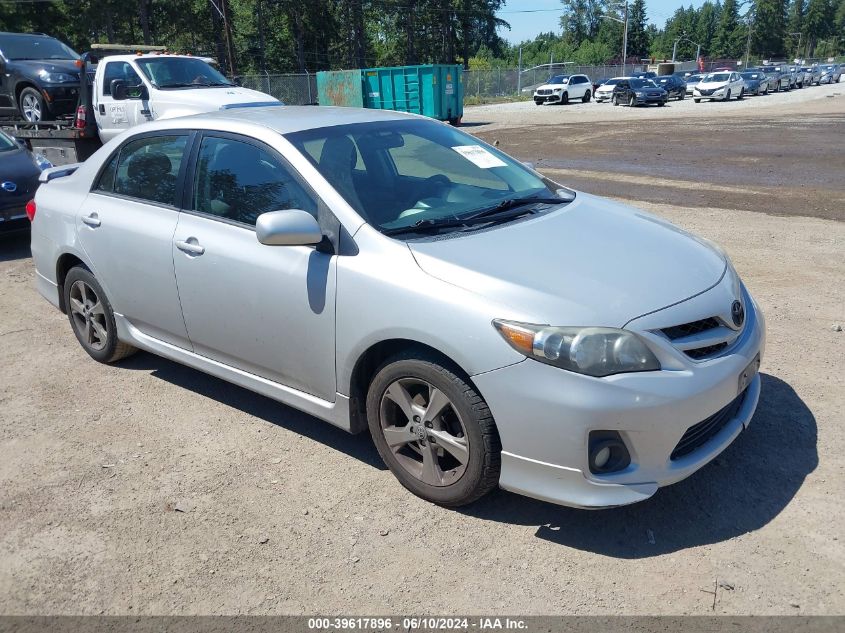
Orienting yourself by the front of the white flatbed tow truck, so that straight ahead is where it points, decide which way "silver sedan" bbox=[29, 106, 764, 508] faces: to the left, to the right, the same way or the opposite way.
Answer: the same way

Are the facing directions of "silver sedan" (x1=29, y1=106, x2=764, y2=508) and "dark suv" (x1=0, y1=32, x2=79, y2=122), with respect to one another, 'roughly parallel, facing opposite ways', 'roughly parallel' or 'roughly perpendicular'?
roughly parallel

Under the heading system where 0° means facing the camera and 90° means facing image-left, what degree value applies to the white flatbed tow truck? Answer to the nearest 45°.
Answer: approximately 315°

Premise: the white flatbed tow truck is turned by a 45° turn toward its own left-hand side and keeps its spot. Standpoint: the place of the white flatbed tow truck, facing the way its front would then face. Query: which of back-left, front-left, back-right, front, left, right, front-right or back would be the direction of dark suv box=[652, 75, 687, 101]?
front-left

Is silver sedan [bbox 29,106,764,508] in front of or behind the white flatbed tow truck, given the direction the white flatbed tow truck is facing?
in front

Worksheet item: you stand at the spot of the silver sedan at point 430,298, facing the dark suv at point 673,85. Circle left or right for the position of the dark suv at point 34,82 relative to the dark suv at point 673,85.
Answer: left

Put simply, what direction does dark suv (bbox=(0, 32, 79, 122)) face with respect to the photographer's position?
facing the viewer and to the right of the viewer

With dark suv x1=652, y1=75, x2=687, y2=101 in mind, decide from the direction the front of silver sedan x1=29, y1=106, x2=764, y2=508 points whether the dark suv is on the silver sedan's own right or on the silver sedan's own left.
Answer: on the silver sedan's own left

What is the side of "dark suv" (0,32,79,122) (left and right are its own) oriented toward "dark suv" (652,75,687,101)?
left

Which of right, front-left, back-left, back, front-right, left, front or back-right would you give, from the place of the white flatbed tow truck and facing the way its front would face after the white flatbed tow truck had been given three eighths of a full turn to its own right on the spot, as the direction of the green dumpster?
back-right

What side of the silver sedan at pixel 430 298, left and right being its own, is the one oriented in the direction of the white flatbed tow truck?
back

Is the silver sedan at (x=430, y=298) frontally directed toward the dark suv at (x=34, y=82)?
no
